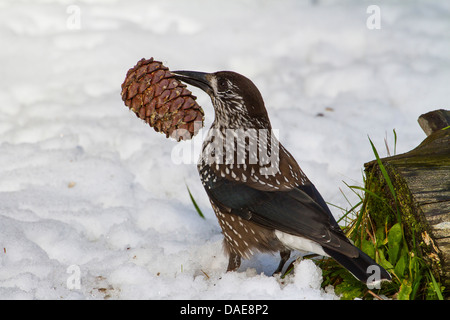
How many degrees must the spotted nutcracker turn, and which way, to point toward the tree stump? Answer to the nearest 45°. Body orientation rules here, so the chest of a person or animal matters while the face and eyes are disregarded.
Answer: approximately 180°

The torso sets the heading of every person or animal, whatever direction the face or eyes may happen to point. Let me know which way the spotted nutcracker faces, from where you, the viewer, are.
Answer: facing to the left of the viewer
